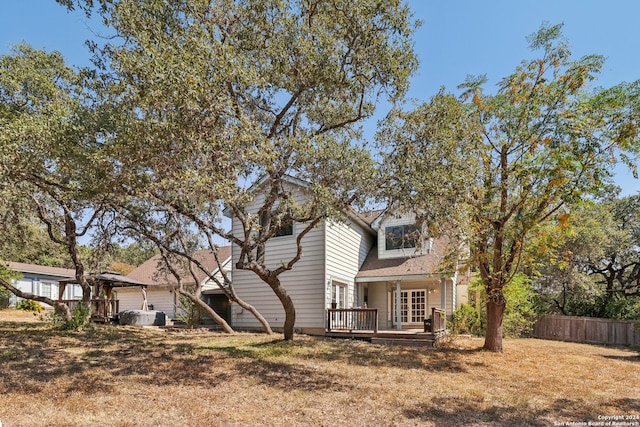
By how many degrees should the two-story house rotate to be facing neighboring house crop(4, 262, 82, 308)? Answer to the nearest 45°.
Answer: approximately 135° to its right

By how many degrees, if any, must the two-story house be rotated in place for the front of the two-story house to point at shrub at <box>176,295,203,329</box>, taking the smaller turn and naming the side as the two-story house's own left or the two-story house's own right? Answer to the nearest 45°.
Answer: approximately 90° to the two-story house's own right

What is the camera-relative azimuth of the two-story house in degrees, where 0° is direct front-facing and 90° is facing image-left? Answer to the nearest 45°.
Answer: approximately 0°

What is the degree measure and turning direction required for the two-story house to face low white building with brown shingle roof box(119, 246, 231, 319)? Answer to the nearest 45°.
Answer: approximately 135° to its right

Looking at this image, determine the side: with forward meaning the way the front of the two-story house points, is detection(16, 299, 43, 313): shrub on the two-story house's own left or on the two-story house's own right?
on the two-story house's own right
